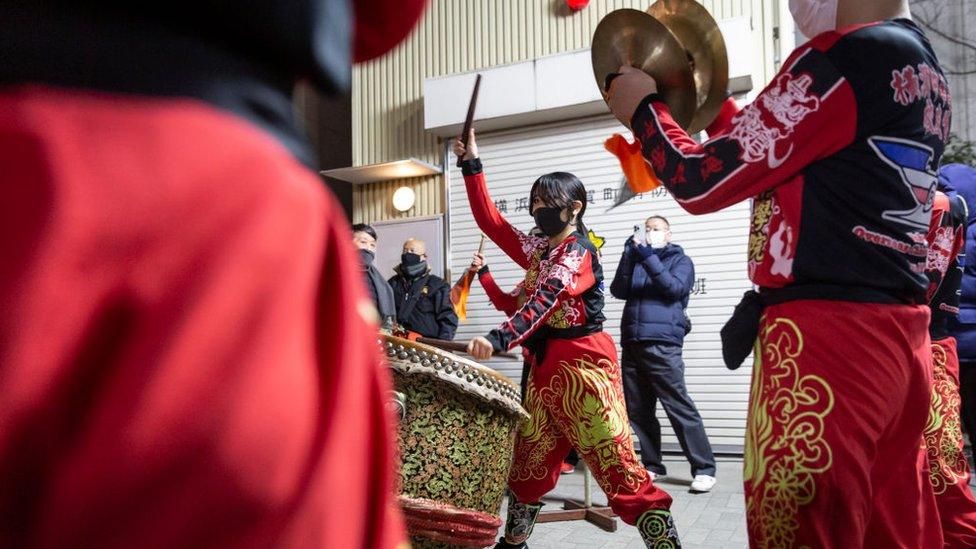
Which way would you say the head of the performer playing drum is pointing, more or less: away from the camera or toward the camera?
toward the camera

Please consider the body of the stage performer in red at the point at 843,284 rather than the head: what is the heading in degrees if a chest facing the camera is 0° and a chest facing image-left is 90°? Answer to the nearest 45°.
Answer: approximately 90°

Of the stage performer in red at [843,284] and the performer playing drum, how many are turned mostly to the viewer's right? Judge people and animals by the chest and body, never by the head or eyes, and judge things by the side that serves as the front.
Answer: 0

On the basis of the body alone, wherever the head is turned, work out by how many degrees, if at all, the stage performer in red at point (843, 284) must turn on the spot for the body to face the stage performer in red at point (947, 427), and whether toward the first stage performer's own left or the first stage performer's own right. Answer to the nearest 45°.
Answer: approximately 90° to the first stage performer's own right

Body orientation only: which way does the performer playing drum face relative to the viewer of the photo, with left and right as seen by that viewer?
facing the viewer and to the left of the viewer

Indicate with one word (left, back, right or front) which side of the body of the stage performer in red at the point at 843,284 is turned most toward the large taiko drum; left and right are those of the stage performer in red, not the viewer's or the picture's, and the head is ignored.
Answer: front

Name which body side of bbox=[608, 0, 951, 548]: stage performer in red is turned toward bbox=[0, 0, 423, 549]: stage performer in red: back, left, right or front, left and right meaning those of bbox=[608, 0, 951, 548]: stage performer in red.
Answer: left

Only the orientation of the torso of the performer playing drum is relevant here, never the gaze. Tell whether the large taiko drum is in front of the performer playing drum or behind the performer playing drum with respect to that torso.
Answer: in front
